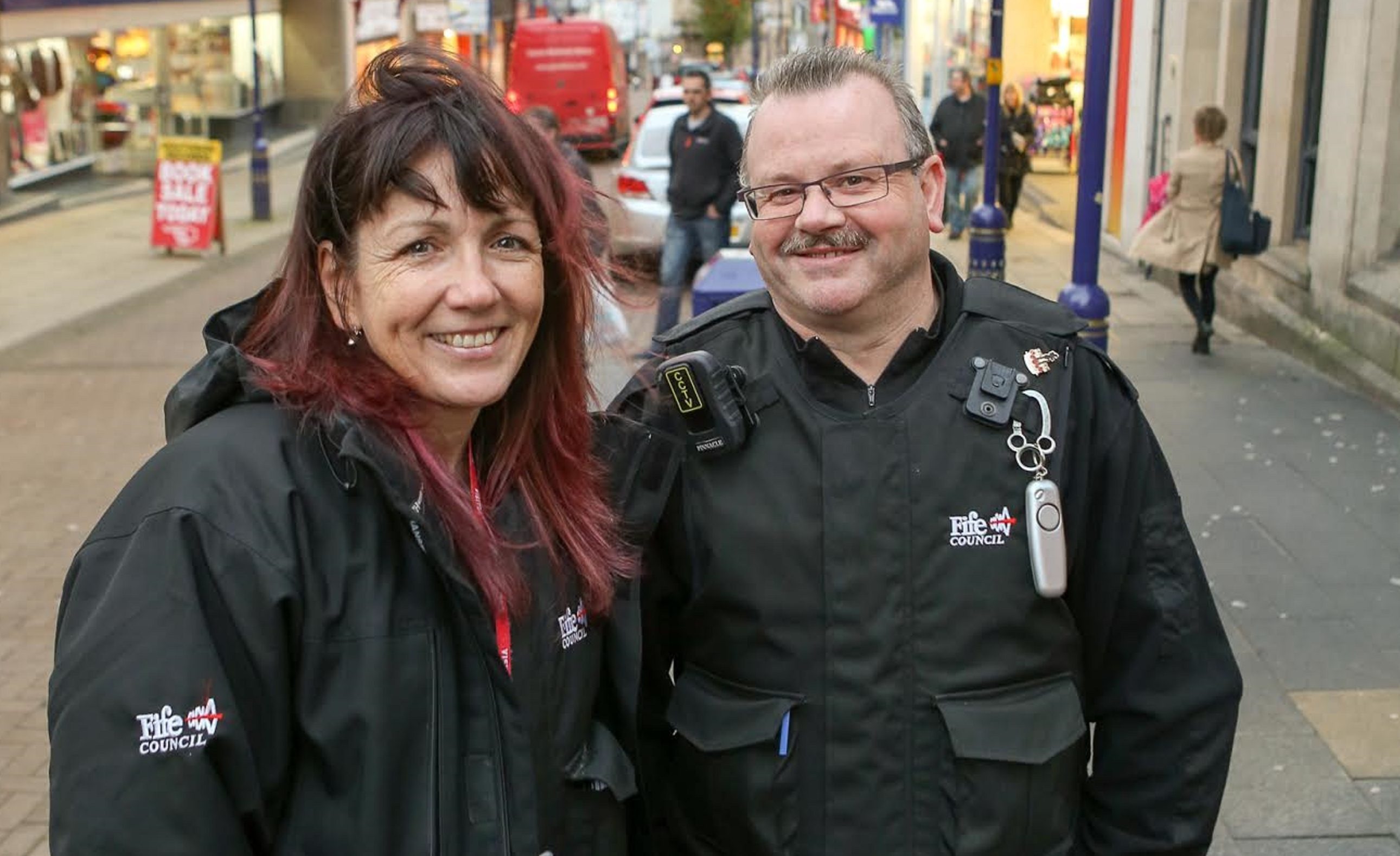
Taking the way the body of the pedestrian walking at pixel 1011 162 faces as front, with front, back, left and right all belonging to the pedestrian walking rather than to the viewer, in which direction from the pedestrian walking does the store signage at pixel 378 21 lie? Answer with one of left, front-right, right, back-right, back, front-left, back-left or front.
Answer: back-right

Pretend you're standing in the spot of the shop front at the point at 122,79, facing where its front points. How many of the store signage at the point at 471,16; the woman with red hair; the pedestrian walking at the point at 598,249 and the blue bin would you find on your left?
1

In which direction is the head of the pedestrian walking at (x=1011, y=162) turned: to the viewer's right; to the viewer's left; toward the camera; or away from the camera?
toward the camera

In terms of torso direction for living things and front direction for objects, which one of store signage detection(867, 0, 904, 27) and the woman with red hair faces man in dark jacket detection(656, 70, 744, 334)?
the store signage

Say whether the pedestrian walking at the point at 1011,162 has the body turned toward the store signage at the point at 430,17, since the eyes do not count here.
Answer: no

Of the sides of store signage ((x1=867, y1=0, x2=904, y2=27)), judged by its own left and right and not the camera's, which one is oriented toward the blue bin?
front

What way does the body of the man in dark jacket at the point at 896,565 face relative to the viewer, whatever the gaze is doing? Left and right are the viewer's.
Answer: facing the viewer

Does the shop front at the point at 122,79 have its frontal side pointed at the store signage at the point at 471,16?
no

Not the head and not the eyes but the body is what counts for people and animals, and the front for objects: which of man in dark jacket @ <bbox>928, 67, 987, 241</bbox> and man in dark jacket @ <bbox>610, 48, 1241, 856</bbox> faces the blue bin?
man in dark jacket @ <bbox>928, 67, 987, 241</bbox>

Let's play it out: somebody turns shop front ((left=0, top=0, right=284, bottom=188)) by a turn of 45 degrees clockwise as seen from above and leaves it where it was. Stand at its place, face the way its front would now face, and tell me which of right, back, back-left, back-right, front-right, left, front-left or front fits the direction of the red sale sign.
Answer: front

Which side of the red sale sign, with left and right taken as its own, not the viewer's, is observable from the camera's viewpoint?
front

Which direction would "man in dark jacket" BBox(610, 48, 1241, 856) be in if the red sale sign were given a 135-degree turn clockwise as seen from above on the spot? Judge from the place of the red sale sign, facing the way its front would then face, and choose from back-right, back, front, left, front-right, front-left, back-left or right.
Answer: back-left

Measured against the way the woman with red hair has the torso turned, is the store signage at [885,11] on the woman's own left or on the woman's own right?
on the woman's own left

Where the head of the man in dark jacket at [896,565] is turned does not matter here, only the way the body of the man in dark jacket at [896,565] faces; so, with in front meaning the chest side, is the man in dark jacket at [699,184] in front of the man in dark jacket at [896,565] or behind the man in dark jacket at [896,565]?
behind

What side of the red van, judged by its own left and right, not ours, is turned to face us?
back

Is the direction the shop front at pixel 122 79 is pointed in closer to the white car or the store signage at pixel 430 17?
the white car
